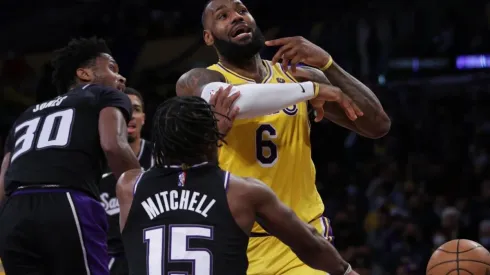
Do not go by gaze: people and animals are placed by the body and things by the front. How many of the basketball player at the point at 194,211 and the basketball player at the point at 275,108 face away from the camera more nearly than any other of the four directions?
1

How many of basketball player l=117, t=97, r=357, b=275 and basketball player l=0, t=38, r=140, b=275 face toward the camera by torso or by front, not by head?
0

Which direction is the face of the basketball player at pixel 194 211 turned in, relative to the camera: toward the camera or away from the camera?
away from the camera

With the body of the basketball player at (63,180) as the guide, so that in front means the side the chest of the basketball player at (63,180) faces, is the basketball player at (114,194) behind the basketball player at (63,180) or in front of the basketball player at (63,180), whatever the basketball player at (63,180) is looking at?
in front

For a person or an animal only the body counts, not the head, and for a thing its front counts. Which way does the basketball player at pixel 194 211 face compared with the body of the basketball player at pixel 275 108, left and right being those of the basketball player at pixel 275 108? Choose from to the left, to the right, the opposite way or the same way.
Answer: the opposite way

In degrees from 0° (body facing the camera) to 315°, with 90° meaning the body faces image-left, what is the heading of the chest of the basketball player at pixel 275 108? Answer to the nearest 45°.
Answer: approximately 0°

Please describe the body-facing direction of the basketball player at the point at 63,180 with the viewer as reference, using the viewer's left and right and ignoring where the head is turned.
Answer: facing away from the viewer and to the right of the viewer

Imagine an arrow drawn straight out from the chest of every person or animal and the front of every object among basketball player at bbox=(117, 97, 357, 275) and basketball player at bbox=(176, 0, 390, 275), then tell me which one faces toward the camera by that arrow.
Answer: basketball player at bbox=(176, 0, 390, 275)

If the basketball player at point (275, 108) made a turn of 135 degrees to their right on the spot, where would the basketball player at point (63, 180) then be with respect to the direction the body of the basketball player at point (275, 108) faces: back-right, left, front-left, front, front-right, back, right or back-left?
front-left

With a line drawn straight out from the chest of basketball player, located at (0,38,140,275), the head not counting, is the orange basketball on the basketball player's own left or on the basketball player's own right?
on the basketball player's own right

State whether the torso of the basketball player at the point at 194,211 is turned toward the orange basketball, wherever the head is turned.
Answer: no

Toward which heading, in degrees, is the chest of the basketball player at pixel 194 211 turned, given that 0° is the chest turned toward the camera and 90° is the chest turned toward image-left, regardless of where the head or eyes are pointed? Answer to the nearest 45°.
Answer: approximately 180°
